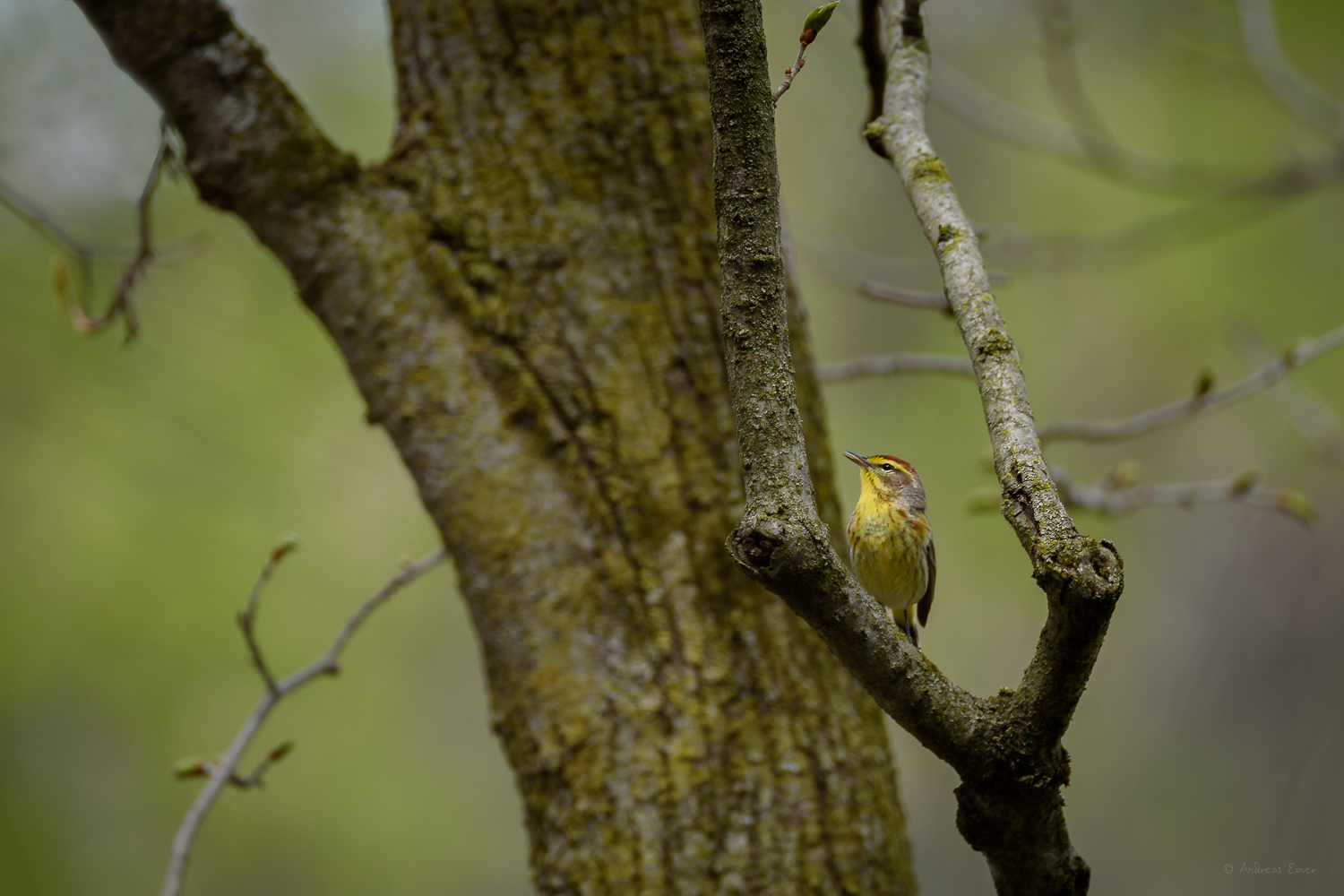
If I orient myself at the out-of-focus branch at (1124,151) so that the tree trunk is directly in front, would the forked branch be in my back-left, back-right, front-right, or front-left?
front-left

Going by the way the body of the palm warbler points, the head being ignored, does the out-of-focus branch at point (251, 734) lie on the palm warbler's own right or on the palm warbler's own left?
on the palm warbler's own right

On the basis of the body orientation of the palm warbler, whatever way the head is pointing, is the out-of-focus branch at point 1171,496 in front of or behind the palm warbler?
behind
